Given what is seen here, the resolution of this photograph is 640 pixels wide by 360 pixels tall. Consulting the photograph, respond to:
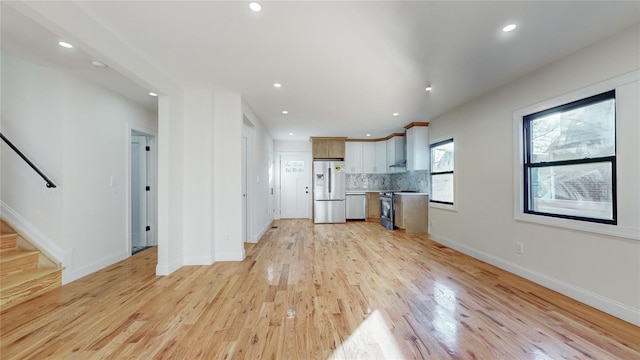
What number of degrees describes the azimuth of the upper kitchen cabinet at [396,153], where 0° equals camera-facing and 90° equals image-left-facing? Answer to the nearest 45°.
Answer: approximately 90°

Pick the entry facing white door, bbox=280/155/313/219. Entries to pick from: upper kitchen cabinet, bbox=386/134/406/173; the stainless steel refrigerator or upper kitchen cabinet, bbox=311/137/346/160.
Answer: upper kitchen cabinet, bbox=386/134/406/173

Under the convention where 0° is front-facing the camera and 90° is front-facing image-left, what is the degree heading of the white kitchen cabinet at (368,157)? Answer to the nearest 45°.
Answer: approximately 0°

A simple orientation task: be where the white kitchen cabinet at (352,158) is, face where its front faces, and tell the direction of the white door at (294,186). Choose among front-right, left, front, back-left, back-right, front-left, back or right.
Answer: right

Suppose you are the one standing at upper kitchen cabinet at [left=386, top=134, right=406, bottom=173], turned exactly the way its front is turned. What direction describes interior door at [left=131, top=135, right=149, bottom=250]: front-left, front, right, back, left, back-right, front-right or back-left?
front-left

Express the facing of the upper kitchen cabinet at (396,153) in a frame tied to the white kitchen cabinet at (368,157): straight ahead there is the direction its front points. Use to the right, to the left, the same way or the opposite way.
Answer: to the right

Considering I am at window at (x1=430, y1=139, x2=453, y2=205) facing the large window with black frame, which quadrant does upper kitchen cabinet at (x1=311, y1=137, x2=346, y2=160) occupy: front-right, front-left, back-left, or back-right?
back-right

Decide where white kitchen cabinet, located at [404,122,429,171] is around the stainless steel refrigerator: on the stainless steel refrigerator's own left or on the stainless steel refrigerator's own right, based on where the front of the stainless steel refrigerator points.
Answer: on the stainless steel refrigerator's own left
